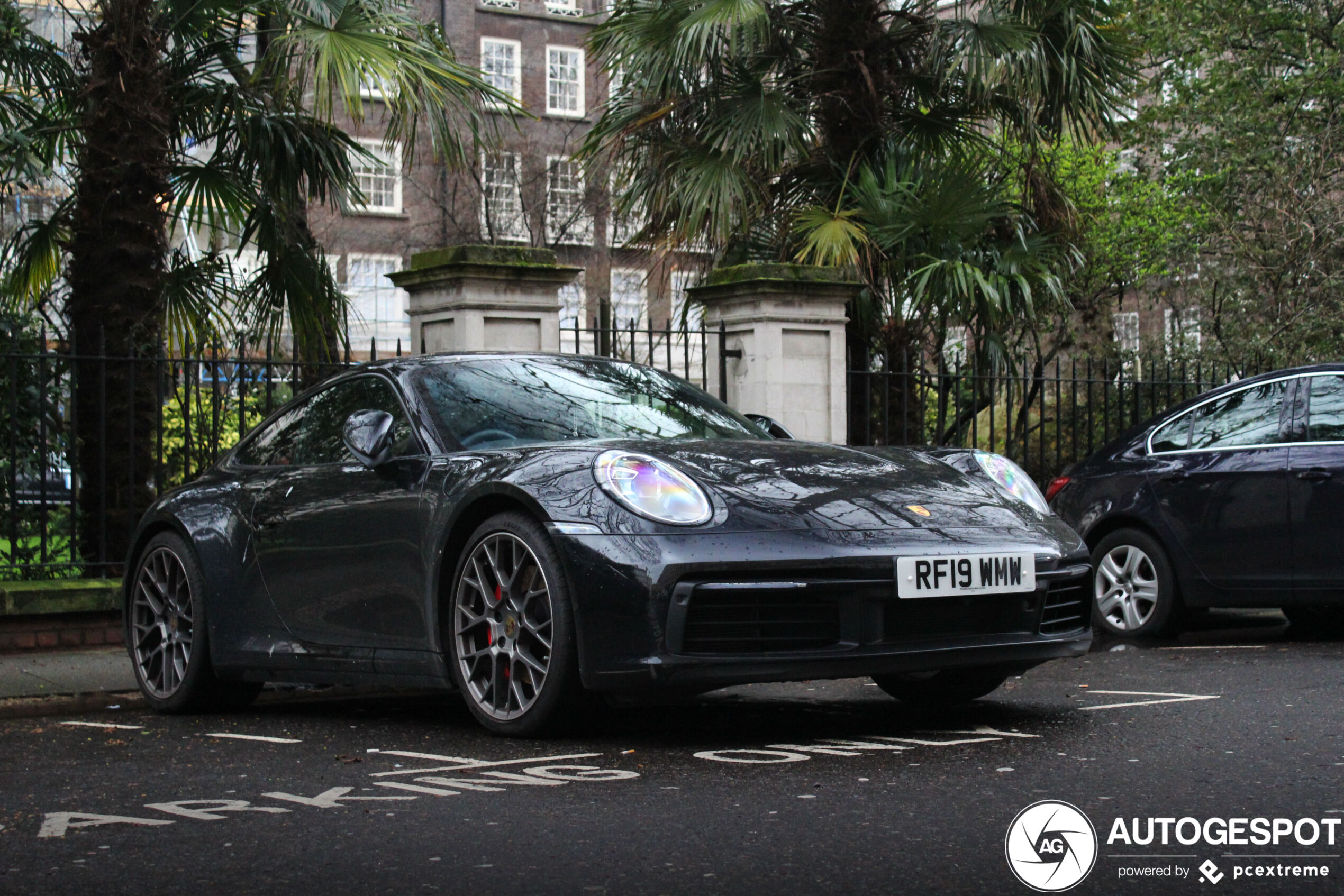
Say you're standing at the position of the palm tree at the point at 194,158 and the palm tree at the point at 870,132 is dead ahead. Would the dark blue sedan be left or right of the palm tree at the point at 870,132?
right

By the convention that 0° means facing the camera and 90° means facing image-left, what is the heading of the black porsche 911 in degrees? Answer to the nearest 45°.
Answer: approximately 315°

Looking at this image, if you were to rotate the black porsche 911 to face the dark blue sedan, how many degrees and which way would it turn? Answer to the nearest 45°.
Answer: approximately 90° to its left

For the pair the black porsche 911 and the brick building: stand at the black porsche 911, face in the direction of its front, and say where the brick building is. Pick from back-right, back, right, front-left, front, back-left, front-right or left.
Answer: back-left

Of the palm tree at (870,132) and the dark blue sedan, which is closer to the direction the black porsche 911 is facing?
the dark blue sedan

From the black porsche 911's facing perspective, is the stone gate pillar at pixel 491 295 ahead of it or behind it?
behind

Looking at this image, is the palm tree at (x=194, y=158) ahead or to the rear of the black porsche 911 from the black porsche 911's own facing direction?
to the rear

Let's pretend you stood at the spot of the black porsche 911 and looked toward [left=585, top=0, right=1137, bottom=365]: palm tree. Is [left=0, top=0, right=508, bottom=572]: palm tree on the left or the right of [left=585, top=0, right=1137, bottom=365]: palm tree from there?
left
